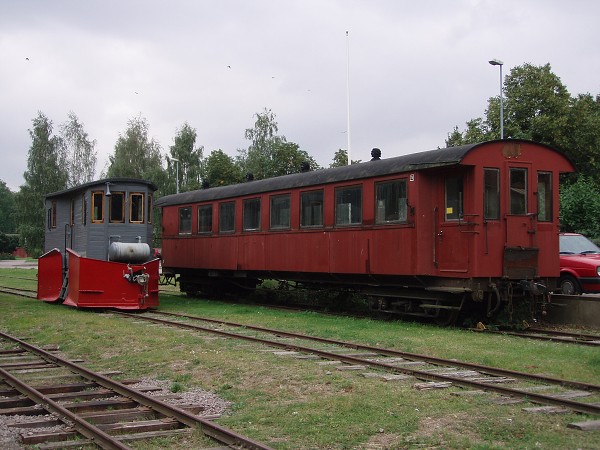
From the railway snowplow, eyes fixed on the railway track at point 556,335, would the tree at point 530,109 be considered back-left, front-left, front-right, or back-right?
front-left

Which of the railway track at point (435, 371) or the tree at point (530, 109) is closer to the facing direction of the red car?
the railway track

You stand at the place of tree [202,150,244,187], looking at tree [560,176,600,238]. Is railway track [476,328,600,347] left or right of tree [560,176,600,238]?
right
